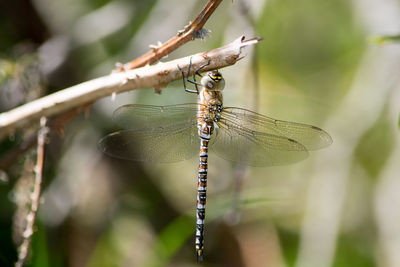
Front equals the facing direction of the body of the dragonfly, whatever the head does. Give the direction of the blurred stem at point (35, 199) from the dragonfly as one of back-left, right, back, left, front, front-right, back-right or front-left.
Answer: back-left

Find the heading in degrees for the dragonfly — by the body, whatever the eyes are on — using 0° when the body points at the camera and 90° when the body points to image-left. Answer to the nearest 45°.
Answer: approximately 180°
